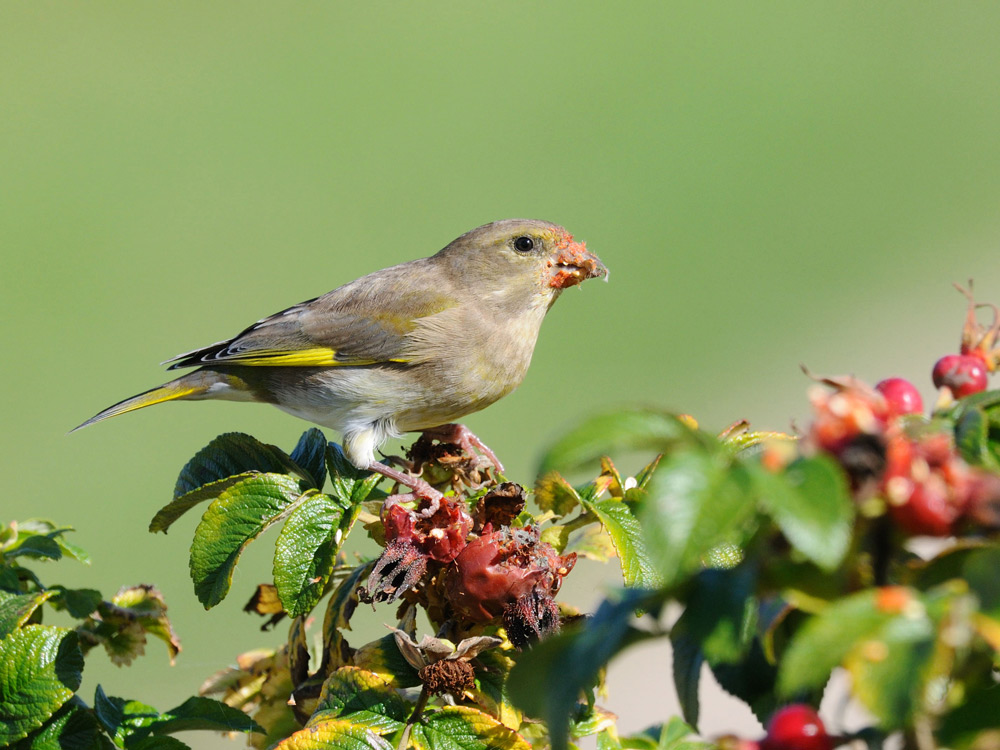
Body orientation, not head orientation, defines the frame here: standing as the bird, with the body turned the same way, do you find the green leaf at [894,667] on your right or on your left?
on your right

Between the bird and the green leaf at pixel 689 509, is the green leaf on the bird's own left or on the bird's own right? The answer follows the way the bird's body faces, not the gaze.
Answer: on the bird's own right

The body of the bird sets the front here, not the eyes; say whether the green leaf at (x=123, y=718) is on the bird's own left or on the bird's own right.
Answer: on the bird's own right

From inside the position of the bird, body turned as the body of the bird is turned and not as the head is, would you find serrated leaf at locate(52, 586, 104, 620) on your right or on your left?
on your right

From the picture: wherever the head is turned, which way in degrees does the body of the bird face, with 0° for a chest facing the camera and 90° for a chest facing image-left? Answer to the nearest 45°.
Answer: approximately 270°

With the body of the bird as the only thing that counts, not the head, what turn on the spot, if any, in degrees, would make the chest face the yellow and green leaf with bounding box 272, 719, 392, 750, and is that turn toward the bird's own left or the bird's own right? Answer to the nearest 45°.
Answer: approximately 90° to the bird's own right

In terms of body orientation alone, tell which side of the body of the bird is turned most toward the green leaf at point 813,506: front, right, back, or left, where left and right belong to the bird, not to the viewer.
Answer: right
